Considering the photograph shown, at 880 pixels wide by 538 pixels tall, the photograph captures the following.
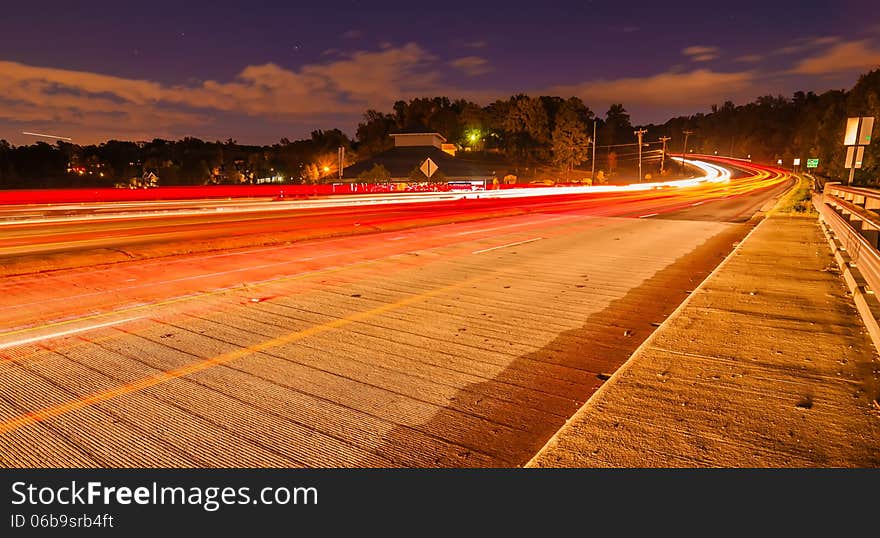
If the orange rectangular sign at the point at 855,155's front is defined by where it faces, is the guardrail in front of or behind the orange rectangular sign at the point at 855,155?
in front

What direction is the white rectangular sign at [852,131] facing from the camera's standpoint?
toward the camera

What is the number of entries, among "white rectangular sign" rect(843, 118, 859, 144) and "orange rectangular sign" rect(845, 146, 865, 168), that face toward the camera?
2

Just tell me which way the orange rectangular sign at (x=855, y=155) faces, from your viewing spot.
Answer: facing the viewer
